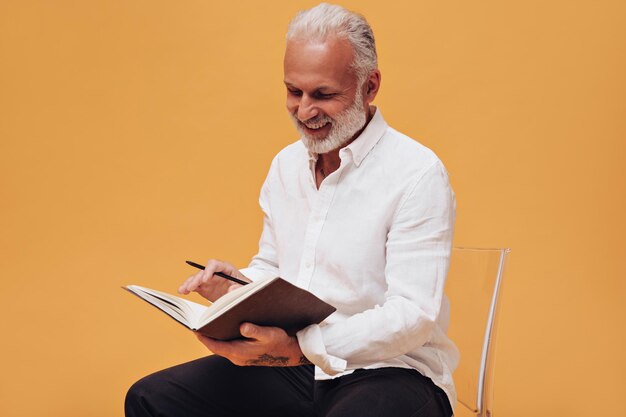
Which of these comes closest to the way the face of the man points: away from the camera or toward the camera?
toward the camera

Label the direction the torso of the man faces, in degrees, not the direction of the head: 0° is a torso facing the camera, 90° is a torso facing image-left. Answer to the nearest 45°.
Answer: approximately 45°
